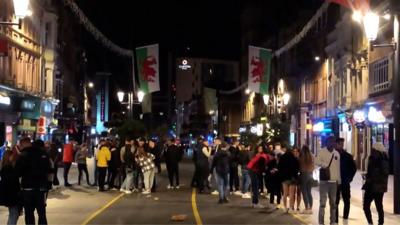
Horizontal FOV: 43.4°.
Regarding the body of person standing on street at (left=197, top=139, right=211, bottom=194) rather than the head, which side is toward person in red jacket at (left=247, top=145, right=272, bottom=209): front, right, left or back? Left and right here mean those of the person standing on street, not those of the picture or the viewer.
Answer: right

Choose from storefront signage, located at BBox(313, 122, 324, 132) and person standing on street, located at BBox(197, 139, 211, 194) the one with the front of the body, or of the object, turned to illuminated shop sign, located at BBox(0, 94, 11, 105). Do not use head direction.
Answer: the storefront signage

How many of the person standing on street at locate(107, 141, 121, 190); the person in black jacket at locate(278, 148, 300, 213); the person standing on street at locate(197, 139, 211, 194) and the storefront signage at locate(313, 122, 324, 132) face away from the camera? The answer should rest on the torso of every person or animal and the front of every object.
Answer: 2

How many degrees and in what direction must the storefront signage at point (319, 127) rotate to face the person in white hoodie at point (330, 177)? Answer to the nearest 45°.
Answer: approximately 45° to its left

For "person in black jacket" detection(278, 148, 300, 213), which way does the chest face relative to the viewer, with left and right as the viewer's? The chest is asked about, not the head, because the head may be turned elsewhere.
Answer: facing away from the viewer
